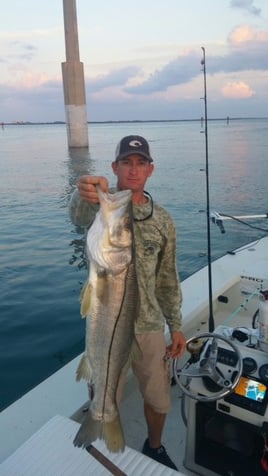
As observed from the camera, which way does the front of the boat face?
facing away from the viewer and to the right of the viewer

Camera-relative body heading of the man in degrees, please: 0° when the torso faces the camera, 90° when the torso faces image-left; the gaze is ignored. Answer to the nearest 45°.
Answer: approximately 0°
